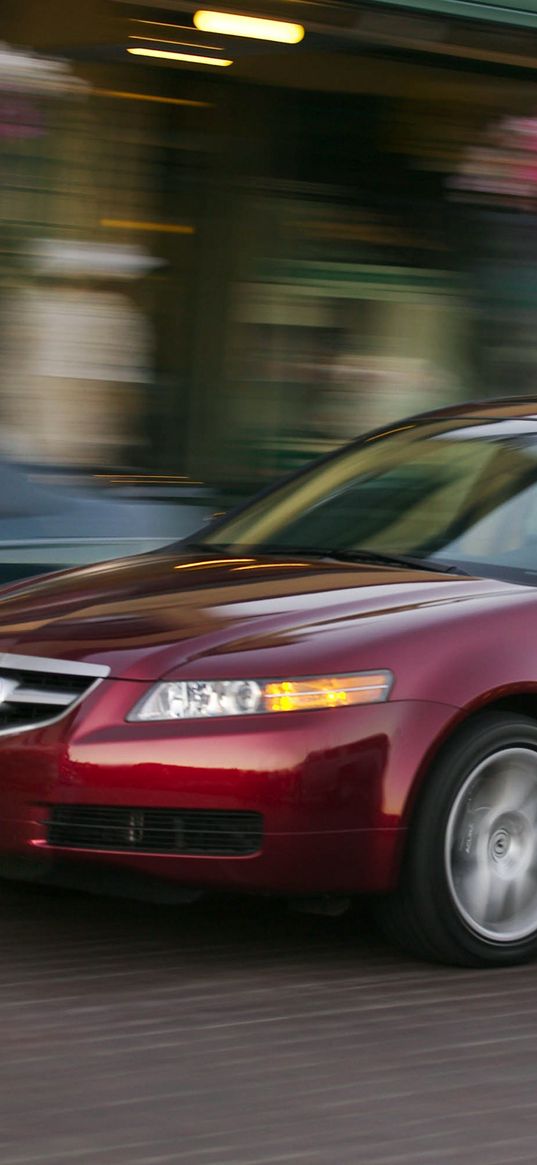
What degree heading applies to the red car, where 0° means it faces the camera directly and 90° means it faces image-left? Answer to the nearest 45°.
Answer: approximately 45°

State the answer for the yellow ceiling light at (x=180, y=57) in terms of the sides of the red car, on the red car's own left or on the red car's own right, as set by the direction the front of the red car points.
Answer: on the red car's own right

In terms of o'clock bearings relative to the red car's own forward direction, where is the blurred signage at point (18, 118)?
The blurred signage is roughly at 4 o'clock from the red car.

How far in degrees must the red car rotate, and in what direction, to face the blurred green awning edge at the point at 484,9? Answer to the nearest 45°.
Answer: approximately 135° to its right

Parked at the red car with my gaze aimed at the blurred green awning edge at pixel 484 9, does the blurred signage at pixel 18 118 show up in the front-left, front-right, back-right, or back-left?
front-left
